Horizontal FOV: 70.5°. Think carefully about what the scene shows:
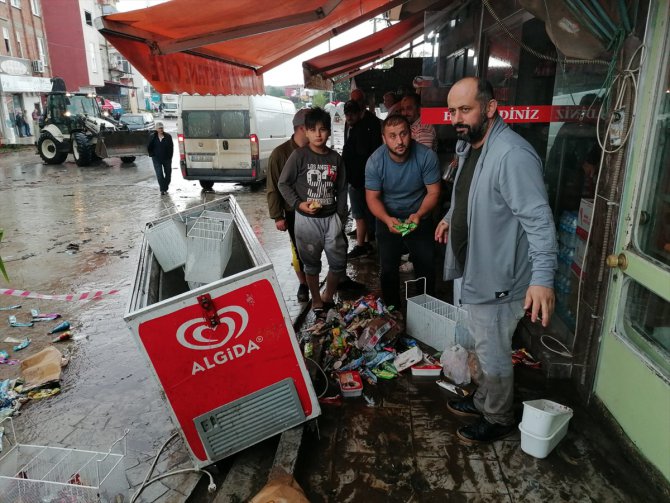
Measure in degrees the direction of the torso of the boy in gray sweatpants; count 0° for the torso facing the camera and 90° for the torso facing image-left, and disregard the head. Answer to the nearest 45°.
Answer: approximately 0°

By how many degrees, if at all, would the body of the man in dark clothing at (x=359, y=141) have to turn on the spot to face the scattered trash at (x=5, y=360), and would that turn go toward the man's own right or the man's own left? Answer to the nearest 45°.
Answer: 0° — they already face it

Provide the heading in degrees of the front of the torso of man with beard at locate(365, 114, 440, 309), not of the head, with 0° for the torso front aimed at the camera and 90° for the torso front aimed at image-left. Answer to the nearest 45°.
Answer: approximately 0°

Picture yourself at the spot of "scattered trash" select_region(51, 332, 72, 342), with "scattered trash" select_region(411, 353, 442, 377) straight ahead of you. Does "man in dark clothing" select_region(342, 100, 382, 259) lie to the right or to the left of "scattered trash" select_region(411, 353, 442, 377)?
left

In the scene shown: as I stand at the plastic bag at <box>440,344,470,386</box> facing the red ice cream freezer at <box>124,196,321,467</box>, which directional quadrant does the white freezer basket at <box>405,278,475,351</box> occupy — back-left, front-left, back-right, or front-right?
back-right

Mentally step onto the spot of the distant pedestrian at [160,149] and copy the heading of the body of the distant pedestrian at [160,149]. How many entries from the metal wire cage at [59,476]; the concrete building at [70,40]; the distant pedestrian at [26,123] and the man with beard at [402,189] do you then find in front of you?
2

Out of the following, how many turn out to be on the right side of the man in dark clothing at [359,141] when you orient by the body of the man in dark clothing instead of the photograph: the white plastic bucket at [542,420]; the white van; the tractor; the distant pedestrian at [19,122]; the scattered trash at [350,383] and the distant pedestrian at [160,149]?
4

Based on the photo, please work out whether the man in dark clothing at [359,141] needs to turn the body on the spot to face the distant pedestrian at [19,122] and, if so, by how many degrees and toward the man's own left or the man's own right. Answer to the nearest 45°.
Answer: approximately 90° to the man's own right

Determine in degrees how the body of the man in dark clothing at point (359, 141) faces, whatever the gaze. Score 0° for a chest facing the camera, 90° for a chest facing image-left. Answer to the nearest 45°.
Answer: approximately 45°
